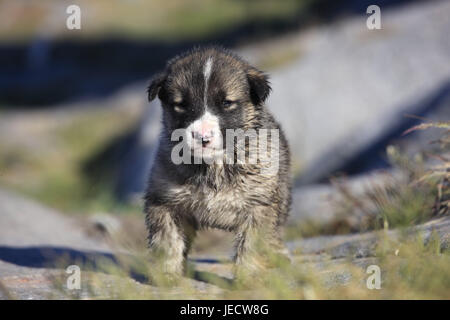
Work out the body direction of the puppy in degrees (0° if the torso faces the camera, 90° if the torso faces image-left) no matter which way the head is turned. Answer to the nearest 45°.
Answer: approximately 0°

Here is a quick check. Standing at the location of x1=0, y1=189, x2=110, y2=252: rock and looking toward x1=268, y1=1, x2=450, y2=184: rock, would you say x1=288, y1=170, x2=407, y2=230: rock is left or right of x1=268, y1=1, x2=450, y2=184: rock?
right

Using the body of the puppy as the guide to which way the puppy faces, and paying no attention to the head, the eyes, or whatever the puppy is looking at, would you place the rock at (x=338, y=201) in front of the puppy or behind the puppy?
behind

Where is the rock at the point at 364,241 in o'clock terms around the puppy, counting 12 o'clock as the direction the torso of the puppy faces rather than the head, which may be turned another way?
The rock is roughly at 8 o'clock from the puppy.

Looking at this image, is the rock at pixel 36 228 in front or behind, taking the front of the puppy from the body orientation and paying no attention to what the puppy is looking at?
behind

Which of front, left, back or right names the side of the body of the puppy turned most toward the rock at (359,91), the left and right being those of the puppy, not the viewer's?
back
